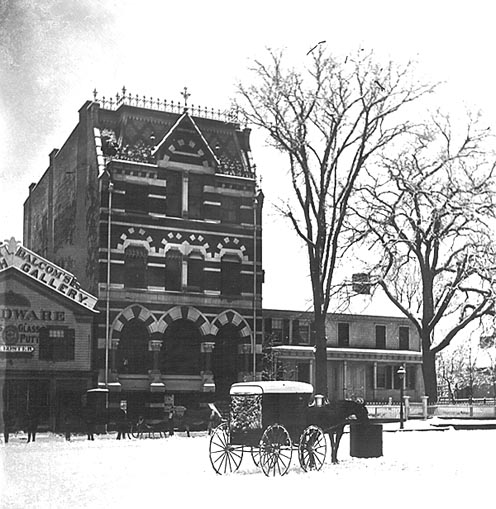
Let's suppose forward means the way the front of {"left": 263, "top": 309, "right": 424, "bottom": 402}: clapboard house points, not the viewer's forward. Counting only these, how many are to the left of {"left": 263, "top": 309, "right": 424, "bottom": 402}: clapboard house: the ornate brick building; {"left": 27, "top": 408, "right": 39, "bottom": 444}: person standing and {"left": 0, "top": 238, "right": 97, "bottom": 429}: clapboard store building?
0

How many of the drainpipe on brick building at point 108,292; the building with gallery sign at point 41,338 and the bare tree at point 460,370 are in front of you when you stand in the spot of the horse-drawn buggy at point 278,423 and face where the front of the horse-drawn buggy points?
1

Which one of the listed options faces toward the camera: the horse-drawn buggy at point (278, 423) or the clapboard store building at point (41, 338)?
the clapboard store building

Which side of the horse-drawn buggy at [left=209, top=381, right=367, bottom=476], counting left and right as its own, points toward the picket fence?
front

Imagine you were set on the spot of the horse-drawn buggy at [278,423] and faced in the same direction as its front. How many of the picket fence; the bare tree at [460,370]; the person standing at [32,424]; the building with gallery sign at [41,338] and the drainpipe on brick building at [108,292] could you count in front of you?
2

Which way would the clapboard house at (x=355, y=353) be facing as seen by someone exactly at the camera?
facing the viewer

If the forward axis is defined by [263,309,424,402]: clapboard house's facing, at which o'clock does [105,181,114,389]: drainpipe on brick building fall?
The drainpipe on brick building is roughly at 2 o'clock from the clapboard house.

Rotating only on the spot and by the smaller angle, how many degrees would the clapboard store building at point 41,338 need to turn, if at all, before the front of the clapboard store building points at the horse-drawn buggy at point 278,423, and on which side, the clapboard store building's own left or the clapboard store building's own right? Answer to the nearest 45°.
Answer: approximately 90° to the clapboard store building's own left

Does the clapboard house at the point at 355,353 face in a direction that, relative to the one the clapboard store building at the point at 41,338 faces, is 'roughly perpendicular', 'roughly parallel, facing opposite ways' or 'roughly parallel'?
roughly parallel

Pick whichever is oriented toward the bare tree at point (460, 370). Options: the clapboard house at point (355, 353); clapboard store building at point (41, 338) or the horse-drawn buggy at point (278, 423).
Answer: the horse-drawn buggy

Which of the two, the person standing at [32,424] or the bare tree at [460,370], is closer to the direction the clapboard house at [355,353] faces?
the person standing

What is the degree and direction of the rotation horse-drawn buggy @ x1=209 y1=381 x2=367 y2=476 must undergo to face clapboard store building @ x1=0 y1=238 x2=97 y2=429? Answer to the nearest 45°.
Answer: approximately 135° to its left

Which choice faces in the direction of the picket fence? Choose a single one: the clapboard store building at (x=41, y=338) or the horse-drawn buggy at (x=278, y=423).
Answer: the horse-drawn buggy

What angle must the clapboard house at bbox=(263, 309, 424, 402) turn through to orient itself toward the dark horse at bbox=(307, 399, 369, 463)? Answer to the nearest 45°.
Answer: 0° — it already faces it

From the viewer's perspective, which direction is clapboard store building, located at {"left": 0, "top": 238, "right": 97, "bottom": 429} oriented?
toward the camera
